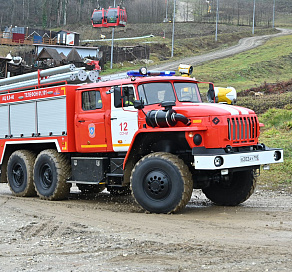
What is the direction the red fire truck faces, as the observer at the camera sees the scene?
facing the viewer and to the right of the viewer
